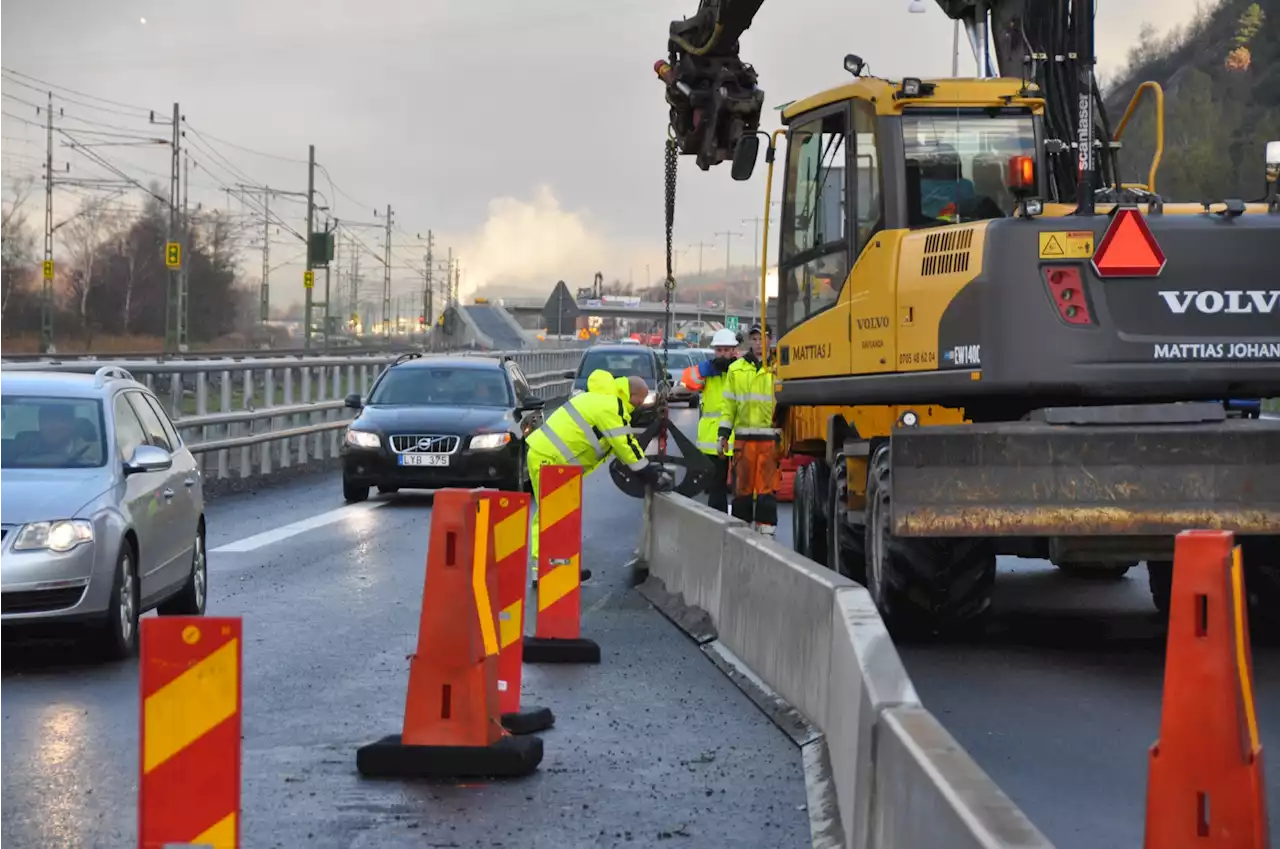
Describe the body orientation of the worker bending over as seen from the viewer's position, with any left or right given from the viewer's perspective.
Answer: facing to the right of the viewer

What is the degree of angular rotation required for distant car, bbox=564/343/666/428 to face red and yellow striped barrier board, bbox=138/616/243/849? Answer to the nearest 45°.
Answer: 0° — it already faces it

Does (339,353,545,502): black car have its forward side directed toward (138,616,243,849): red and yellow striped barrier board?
yes

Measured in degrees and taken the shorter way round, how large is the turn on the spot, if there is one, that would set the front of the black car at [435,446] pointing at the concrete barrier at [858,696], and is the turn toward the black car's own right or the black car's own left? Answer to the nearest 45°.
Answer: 0° — it already faces it

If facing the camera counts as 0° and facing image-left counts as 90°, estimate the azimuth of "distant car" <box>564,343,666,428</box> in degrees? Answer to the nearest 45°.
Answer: approximately 0°

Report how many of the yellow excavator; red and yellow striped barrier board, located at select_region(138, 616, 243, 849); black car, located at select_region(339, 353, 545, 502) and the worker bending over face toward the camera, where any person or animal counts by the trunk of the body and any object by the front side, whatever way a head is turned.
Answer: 2

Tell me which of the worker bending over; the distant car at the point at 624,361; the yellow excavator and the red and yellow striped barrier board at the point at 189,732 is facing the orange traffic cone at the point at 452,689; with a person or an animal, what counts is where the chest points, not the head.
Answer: the distant car

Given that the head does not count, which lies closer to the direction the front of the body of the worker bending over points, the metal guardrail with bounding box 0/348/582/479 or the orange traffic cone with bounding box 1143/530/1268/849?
the orange traffic cone
